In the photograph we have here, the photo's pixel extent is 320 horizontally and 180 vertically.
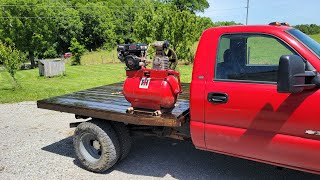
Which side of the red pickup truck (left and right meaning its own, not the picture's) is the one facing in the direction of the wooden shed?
back

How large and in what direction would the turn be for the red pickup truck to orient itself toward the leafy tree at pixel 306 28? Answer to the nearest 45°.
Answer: approximately 90° to its left

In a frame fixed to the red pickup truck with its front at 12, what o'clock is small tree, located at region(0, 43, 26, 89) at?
The small tree is roughly at 6 o'clock from the red pickup truck.

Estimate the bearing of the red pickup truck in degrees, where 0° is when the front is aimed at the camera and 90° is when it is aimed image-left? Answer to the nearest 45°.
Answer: approximately 315°
